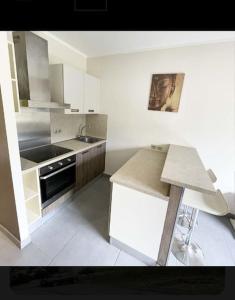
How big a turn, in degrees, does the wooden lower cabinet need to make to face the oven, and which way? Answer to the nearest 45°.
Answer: approximately 90° to its right

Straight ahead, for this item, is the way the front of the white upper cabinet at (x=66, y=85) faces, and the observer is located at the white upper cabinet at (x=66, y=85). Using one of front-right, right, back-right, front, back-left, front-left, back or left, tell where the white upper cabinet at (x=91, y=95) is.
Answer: left

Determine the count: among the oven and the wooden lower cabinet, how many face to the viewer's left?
0

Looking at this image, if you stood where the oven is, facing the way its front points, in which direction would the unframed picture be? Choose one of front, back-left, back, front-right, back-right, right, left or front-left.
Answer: front-left

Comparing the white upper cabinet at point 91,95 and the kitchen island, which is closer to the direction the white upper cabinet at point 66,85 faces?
the kitchen island

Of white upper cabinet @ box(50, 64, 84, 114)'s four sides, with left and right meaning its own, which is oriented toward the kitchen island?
front

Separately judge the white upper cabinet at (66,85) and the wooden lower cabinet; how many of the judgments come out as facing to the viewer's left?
0

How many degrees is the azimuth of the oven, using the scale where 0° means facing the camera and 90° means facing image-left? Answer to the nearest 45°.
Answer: approximately 315°

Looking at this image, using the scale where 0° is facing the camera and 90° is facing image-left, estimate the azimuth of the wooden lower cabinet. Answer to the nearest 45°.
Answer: approximately 315°
